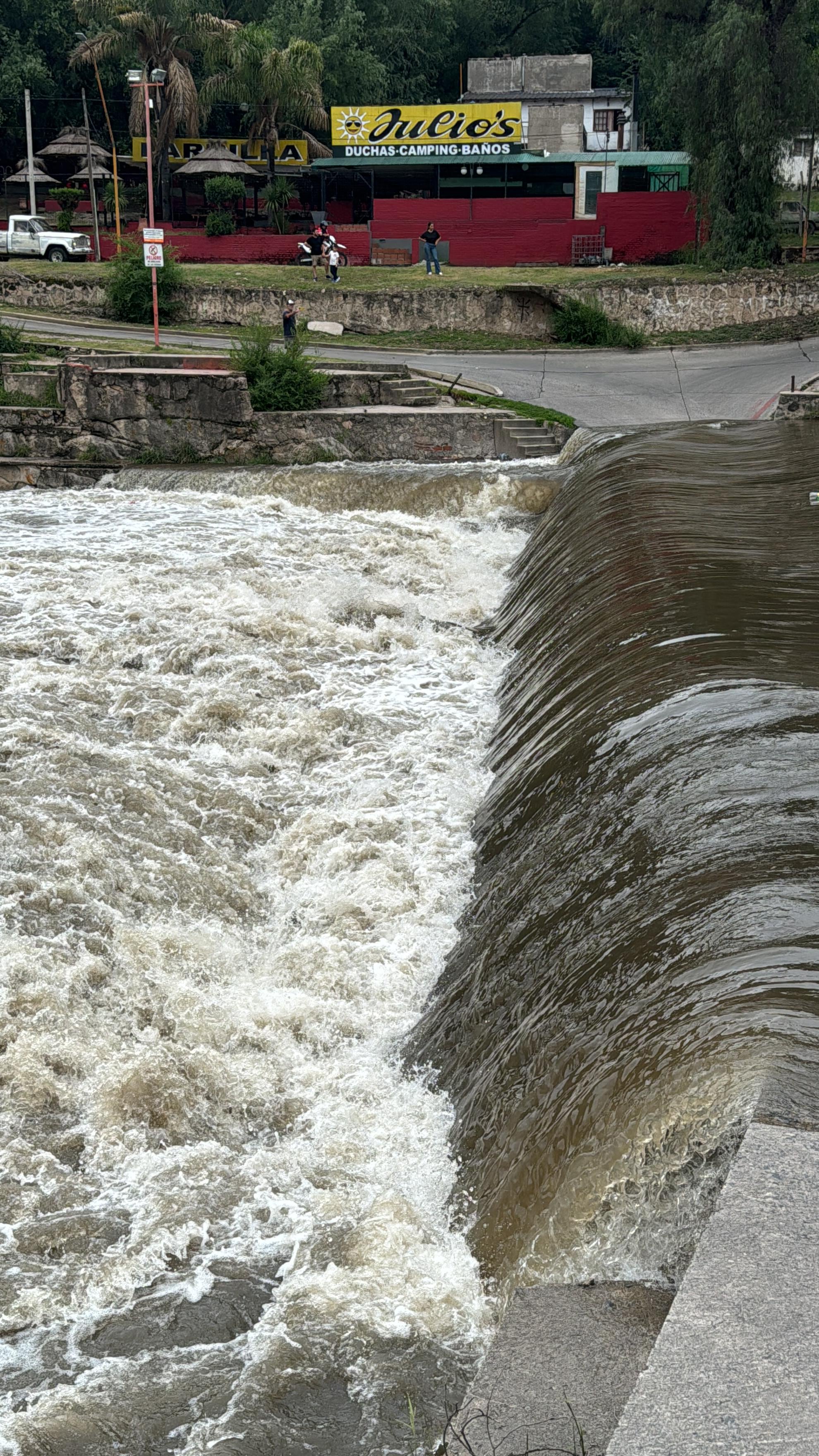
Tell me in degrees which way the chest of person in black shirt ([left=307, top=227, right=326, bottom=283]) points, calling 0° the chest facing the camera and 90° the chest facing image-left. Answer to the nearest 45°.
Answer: approximately 0°

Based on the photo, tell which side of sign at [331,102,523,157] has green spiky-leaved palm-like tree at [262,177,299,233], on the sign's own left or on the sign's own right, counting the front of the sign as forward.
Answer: on the sign's own right

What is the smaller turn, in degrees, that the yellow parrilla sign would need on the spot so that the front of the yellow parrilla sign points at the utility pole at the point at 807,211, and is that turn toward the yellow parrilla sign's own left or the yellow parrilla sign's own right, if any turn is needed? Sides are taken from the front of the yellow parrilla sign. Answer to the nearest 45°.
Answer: approximately 45° to the yellow parrilla sign's own left

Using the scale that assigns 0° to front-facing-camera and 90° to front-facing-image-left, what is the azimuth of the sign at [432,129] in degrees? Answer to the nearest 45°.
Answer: approximately 0°

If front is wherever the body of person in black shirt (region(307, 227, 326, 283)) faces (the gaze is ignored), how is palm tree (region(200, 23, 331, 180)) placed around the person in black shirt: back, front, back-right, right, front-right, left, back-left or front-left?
back

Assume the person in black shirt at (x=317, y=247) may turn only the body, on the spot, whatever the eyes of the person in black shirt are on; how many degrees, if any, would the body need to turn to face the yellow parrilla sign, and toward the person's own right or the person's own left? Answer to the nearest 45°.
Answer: approximately 180°

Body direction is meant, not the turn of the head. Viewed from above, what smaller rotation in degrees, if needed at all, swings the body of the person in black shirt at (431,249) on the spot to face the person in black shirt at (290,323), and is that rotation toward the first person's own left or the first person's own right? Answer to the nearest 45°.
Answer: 0° — they already face them

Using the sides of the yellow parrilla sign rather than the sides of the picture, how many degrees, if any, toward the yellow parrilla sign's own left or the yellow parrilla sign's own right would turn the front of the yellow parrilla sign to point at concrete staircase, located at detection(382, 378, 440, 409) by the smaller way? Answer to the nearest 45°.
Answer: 0° — it already faces it

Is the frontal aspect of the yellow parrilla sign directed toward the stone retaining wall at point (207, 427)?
yes
